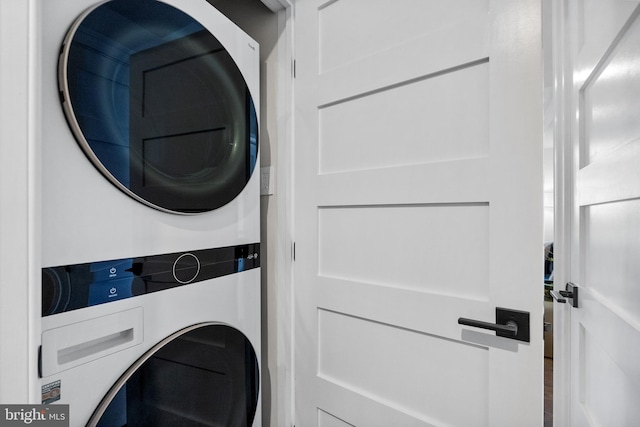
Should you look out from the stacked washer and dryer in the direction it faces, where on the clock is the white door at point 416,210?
The white door is roughly at 11 o'clock from the stacked washer and dryer.

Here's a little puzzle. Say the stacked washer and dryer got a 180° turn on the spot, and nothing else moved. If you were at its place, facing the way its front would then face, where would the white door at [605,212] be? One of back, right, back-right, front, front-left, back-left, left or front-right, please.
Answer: back

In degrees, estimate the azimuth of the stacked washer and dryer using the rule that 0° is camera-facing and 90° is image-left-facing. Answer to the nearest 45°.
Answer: approximately 315°

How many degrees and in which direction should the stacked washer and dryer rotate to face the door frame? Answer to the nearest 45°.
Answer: approximately 45° to its left
